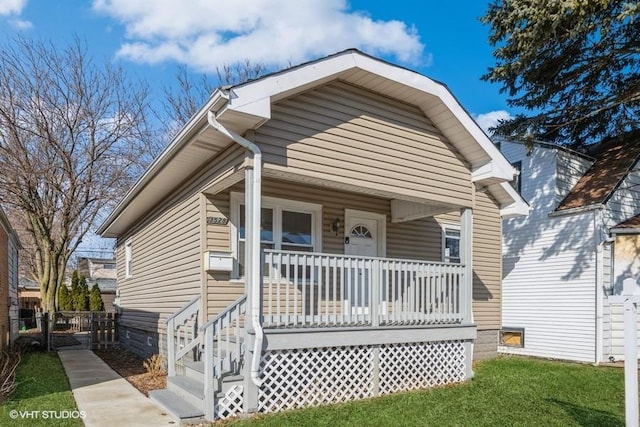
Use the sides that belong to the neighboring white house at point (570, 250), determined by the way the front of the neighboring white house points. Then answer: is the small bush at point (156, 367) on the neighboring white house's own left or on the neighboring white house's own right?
on the neighboring white house's own right

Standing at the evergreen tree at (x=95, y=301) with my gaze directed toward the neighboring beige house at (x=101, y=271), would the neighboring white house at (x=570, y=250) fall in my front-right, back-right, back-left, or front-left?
back-right

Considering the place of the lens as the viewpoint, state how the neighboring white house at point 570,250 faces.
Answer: facing the viewer and to the right of the viewer

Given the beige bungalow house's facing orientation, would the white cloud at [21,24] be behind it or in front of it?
behind

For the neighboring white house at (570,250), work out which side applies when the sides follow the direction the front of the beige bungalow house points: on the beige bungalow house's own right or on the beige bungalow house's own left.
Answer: on the beige bungalow house's own left

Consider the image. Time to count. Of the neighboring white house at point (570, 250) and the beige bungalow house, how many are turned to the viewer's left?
0

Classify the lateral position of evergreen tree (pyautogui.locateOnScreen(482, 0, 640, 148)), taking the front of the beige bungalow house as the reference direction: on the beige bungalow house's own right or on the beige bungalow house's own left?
on the beige bungalow house's own left
